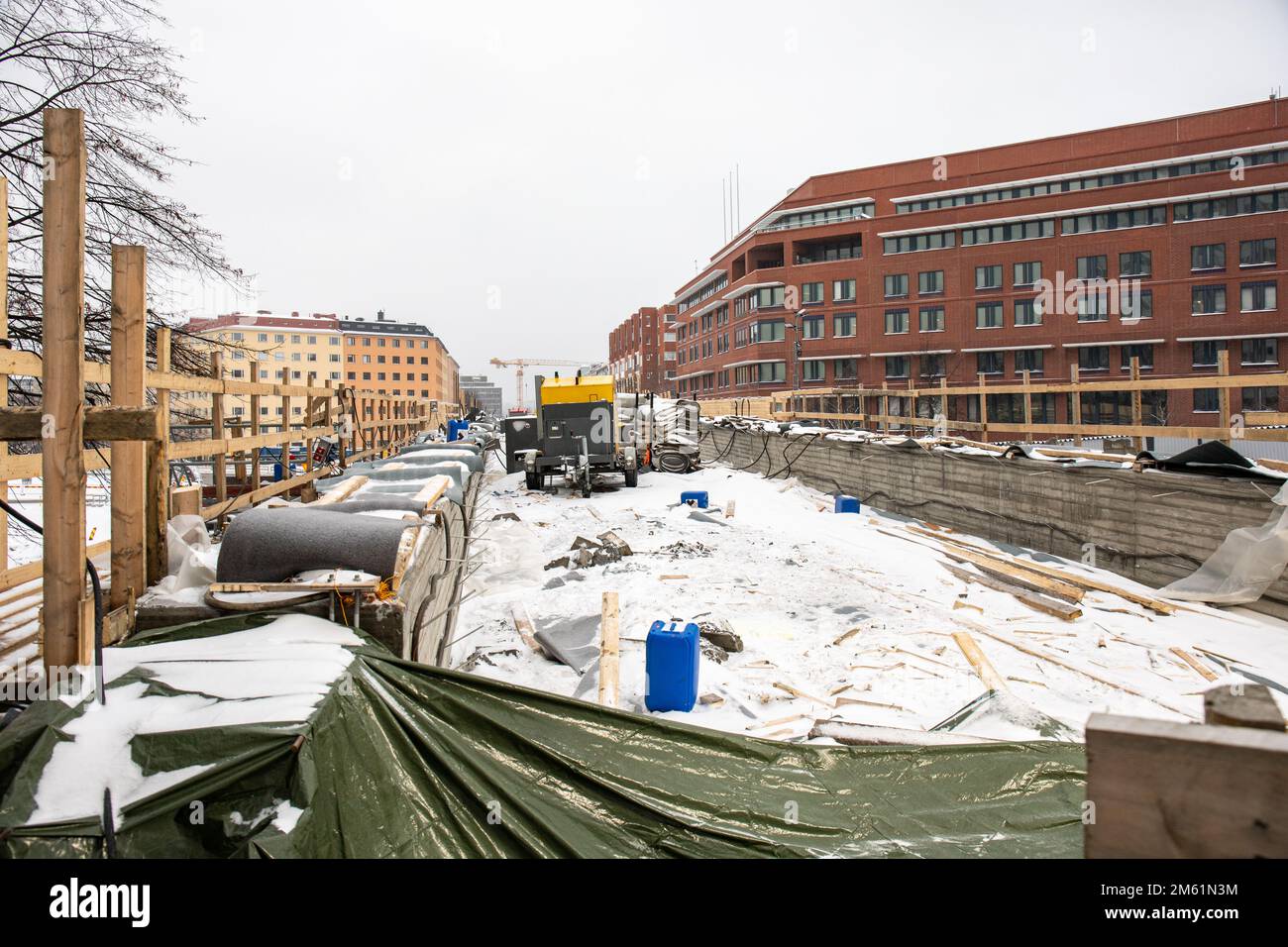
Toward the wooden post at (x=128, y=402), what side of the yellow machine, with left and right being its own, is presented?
front

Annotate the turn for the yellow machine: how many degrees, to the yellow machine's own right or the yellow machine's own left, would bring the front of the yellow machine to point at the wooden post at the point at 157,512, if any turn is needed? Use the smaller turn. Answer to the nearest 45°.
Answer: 0° — it already faces it

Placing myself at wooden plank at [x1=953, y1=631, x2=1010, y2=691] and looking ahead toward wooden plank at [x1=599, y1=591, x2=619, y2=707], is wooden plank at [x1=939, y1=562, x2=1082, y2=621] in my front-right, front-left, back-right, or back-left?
back-right

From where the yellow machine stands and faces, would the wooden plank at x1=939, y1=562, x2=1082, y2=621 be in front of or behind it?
in front

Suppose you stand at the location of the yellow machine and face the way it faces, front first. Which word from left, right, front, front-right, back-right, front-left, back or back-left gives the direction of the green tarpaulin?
front

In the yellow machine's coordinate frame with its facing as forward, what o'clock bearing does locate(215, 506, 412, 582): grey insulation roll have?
The grey insulation roll is roughly at 12 o'clock from the yellow machine.

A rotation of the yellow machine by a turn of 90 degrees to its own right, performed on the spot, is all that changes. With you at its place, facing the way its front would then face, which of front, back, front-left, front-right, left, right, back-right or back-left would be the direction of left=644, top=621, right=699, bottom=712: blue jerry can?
left

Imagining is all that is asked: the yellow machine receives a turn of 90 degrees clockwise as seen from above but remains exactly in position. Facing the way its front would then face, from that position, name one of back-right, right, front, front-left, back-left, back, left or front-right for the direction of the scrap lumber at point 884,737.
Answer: left

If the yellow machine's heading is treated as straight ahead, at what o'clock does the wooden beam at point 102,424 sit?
The wooden beam is roughly at 12 o'clock from the yellow machine.

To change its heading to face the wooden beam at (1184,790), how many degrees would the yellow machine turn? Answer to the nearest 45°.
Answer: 0° — it already faces it

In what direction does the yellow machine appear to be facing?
toward the camera
